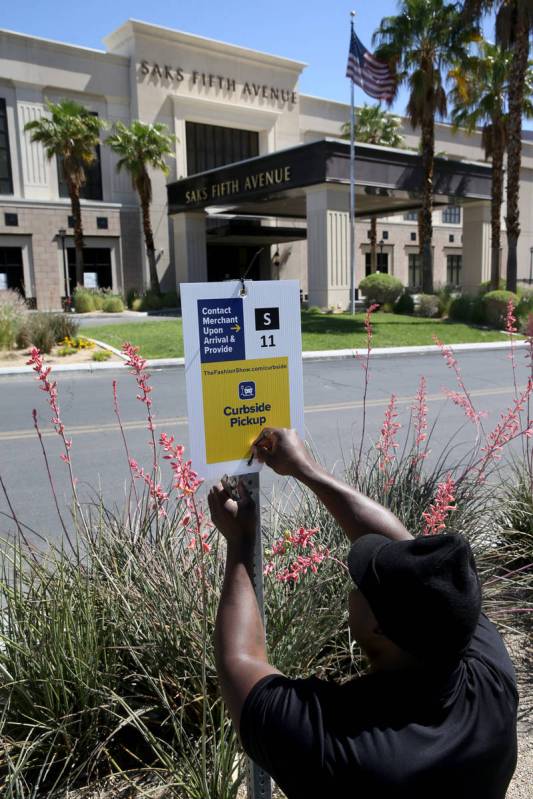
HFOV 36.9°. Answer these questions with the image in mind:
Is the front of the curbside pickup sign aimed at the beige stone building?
no

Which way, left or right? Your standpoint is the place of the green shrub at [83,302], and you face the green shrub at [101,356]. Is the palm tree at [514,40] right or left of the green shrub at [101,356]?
left

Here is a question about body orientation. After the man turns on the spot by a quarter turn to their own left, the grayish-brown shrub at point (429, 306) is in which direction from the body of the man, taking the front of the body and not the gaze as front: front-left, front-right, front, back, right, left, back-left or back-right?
back-right

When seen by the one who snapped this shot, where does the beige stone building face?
facing the viewer and to the right of the viewer

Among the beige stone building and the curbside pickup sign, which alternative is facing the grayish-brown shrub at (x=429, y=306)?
the beige stone building

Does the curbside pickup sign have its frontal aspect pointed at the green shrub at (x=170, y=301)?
no

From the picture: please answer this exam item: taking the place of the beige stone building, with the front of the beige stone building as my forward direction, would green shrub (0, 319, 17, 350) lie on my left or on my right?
on my right

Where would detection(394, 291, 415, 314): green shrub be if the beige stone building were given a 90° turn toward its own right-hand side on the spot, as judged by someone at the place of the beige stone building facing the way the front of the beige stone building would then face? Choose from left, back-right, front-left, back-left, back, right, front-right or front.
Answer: left

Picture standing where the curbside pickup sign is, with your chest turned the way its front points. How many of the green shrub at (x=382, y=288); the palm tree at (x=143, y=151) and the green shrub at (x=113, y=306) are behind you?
3

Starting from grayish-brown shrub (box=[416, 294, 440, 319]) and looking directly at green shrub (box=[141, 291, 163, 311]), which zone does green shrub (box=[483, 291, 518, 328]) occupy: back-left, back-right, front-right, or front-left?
back-left

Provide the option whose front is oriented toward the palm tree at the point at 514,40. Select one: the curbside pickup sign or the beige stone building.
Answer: the beige stone building

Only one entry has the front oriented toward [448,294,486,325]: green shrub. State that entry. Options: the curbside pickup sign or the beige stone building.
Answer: the beige stone building

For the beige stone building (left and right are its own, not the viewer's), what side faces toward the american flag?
front

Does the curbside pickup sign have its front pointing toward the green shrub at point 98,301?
no

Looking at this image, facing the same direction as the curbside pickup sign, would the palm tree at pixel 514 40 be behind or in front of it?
behind

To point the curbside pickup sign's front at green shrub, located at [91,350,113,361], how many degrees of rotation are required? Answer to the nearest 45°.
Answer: approximately 180°

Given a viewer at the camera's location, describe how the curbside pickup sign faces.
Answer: facing the viewer

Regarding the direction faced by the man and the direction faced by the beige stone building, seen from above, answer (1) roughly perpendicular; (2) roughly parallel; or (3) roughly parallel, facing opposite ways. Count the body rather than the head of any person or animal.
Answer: roughly parallel, facing opposite ways

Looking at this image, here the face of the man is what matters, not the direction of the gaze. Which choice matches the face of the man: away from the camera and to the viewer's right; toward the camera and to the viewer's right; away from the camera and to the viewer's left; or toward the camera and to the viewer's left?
away from the camera and to the viewer's left

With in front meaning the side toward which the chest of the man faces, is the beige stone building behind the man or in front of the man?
in front

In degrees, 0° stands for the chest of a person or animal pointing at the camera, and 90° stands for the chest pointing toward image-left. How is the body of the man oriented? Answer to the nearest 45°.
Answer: approximately 135°
